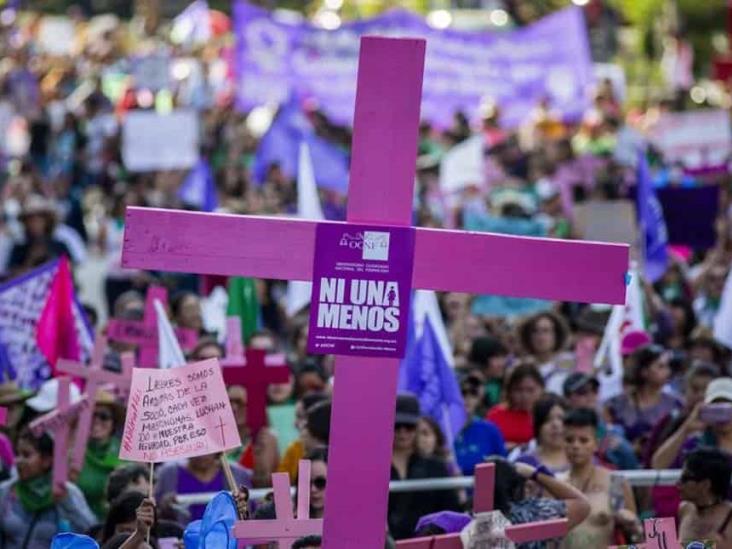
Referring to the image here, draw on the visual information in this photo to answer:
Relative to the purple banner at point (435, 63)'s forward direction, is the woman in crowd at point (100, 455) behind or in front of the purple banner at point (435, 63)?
in front

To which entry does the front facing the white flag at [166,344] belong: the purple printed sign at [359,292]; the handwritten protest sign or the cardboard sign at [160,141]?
the cardboard sign at [160,141]

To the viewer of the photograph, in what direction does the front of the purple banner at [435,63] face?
facing the viewer

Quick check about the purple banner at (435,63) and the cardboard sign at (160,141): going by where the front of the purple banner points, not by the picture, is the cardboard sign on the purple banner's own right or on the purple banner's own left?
on the purple banner's own right

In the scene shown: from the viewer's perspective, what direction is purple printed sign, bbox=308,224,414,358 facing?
toward the camera

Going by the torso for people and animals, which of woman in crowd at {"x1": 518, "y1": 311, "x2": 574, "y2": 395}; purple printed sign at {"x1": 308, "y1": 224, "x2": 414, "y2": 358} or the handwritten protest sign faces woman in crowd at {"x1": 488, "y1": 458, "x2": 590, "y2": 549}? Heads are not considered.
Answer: woman in crowd at {"x1": 518, "y1": 311, "x2": 574, "y2": 395}

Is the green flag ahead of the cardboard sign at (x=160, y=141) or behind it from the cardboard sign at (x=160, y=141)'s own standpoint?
ahead

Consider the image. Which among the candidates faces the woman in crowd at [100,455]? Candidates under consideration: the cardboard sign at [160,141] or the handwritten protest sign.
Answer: the cardboard sign

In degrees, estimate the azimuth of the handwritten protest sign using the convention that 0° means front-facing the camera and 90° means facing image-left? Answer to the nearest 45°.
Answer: approximately 0°

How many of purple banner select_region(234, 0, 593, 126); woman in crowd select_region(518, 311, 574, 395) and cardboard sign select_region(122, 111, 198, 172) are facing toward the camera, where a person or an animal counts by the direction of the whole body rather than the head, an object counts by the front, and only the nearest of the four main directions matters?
3

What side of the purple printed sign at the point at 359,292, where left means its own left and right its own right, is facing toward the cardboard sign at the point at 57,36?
back

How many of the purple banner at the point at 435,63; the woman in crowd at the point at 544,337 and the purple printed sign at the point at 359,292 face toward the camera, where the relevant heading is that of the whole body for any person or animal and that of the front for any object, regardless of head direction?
3

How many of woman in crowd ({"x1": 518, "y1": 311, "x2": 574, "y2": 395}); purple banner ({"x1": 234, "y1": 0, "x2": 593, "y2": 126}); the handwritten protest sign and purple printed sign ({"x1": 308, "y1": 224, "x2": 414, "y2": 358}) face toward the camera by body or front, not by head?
4
